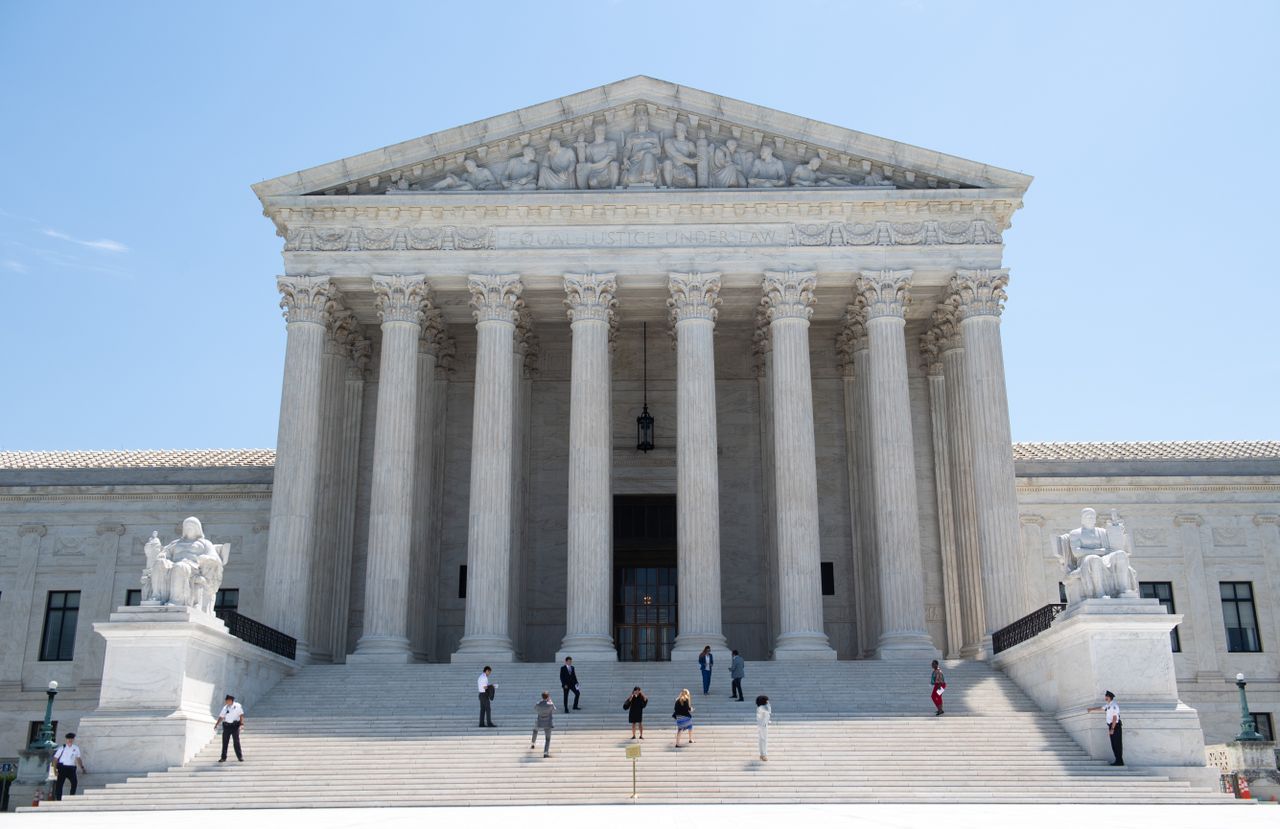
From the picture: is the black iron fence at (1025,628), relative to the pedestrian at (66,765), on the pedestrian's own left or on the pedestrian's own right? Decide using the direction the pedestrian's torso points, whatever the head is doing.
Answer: on the pedestrian's own left

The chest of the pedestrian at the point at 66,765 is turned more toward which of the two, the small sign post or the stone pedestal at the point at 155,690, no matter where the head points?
the small sign post

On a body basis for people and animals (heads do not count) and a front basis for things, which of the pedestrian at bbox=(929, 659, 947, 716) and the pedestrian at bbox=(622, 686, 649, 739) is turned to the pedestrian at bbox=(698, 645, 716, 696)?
the pedestrian at bbox=(929, 659, 947, 716)

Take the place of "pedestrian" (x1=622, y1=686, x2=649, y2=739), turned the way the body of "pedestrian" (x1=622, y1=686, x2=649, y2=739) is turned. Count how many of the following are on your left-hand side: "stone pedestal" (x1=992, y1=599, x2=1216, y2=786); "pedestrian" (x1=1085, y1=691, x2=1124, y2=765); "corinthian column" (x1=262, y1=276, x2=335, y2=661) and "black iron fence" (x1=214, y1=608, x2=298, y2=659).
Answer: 2

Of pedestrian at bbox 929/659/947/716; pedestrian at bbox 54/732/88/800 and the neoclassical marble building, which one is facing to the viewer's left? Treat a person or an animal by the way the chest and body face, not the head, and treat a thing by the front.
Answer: pedestrian at bbox 929/659/947/716

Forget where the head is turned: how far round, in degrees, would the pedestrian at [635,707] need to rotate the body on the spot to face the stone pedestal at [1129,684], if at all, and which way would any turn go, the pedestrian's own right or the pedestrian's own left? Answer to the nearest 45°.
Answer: approximately 90° to the pedestrian's own left

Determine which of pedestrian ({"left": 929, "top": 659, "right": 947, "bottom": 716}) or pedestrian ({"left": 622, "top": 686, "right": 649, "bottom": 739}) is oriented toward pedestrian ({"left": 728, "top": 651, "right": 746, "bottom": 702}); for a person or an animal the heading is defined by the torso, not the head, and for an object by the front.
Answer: pedestrian ({"left": 929, "top": 659, "right": 947, "bottom": 716})

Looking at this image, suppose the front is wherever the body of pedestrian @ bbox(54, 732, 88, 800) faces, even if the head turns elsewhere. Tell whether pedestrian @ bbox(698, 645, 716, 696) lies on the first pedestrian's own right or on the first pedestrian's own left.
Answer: on the first pedestrian's own left

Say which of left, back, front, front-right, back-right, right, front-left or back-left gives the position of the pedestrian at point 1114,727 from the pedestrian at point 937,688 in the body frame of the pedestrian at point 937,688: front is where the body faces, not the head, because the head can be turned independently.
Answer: back-left

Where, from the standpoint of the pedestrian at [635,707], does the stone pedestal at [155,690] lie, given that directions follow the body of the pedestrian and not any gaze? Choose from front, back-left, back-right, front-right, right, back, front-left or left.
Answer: right

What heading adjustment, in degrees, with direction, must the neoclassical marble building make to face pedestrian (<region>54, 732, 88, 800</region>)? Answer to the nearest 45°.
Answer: approximately 45° to its right

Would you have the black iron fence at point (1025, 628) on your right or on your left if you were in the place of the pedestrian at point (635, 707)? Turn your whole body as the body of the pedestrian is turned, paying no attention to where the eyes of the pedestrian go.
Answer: on your left

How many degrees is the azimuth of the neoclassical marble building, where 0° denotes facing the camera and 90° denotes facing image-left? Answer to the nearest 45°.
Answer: approximately 0°
